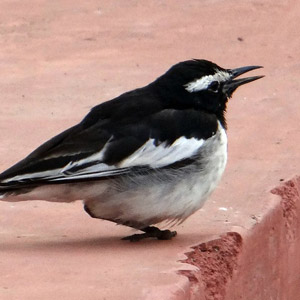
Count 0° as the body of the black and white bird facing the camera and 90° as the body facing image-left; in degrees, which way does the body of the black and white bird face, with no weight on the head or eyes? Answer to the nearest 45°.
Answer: approximately 270°
